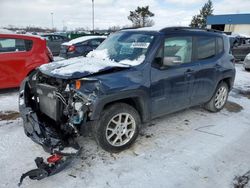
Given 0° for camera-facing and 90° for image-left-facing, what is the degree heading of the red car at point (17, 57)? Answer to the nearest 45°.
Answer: approximately 90°

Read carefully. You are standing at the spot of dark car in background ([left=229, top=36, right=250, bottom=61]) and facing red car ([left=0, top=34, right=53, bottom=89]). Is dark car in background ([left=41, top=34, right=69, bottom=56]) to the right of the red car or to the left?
right

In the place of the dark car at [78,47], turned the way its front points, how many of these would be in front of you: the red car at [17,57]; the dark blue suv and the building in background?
1

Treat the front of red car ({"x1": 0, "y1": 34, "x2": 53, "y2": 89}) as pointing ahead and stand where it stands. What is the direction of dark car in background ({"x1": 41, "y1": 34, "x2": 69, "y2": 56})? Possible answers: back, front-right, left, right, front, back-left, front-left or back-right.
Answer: right

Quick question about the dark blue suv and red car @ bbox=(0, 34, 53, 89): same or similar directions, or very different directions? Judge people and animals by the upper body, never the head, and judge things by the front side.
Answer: same or similar directions

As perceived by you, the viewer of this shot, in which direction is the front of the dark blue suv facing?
facing the viewer and to the left of the viewer

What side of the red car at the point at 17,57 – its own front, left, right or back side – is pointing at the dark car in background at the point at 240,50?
back
